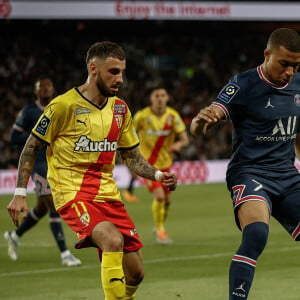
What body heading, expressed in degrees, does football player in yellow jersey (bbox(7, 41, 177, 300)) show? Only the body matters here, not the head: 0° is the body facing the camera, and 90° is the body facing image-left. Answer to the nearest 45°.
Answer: approximately 315°

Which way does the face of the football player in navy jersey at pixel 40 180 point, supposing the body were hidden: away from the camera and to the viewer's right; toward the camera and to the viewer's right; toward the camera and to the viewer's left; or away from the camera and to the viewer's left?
toward the camera and to the viewer's right

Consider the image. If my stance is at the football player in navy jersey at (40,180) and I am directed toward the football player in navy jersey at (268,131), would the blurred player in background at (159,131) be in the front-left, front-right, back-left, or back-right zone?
back-left

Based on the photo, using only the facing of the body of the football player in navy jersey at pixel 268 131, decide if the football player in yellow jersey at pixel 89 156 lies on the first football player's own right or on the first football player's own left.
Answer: on the first football player's own right

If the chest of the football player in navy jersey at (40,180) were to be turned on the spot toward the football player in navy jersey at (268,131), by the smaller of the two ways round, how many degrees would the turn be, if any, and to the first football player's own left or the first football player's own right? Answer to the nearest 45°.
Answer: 0° — they already face them
